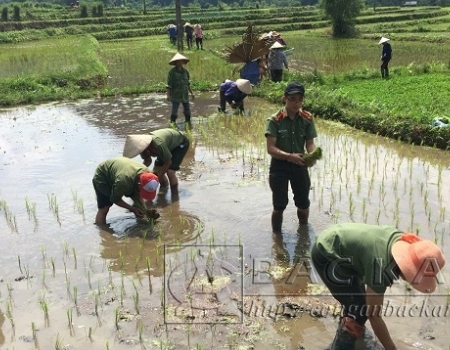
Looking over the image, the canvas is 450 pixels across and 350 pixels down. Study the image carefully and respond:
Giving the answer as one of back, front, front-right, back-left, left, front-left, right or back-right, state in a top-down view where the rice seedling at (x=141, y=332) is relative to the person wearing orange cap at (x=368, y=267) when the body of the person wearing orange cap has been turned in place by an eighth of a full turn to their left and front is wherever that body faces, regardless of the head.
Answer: back-left

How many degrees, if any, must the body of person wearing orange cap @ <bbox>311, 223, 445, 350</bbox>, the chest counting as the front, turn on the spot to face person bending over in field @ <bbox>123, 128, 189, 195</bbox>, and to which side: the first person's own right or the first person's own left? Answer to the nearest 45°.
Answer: approximately 135° to the first person's own left

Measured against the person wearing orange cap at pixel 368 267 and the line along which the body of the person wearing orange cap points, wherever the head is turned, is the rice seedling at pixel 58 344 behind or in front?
behind

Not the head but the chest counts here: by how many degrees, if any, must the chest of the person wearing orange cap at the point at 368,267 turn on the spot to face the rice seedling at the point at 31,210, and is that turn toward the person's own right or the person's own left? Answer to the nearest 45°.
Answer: approximately 135° to the person's own left

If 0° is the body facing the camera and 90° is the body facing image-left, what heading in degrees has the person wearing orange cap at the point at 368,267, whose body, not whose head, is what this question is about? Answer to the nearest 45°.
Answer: approximately 270°

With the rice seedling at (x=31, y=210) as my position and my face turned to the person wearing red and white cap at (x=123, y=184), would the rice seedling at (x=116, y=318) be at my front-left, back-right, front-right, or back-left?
front-right

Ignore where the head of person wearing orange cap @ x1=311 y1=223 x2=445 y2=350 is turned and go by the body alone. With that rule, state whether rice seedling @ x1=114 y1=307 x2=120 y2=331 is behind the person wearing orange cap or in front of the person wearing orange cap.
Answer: behind

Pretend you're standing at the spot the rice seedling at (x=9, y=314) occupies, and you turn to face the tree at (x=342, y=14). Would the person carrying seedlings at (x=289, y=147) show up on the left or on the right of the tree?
right

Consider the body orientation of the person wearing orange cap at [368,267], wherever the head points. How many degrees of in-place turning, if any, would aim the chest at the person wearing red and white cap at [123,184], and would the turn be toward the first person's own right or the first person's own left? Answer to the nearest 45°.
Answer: approximately 135° to the first person's own left

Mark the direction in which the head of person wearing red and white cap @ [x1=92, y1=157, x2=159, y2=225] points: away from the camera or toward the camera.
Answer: toward the camera

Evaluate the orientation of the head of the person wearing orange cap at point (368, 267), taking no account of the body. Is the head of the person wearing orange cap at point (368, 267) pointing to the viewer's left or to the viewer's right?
to the viewer's right

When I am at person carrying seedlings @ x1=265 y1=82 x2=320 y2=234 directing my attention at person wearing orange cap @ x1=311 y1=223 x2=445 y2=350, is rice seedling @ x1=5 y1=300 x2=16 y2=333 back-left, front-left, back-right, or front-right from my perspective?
front-right

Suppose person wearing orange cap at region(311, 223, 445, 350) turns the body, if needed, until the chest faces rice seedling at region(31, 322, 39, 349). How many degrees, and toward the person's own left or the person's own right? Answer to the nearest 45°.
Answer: approximately 180°

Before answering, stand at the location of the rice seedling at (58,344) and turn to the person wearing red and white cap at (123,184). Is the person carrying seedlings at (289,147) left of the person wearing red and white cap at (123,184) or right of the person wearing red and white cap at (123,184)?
right

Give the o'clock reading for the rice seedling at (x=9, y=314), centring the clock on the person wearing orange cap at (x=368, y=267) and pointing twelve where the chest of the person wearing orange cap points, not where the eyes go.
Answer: The rice seedling is roughly at 6 o'clock from the person wearing orange cap.
